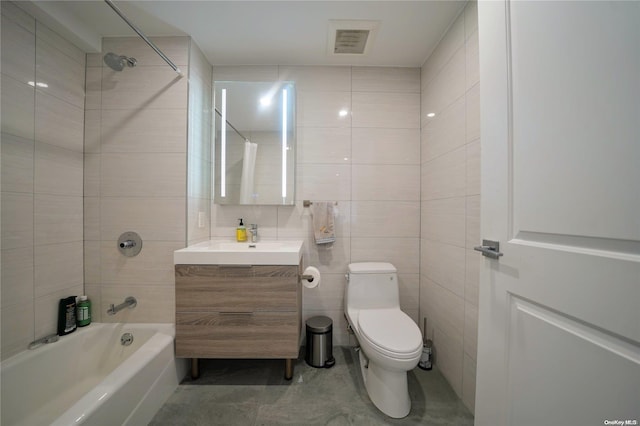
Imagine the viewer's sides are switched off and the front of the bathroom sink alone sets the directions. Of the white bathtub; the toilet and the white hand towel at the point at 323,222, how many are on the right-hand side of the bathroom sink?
1

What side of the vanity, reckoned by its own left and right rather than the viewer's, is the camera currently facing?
front

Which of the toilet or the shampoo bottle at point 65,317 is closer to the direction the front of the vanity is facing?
the toilet

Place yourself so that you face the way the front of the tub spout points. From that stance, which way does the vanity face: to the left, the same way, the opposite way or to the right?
the same way

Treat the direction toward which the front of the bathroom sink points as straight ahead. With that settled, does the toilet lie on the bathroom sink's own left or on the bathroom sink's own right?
on the bathroom sink's own left

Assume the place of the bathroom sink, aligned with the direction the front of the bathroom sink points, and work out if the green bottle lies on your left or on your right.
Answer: on your right

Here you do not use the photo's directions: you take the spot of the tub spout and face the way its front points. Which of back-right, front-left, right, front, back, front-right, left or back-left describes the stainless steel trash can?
left

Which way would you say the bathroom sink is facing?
toward the camera

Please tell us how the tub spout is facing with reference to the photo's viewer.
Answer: facing the viewer and to the left of the viewer

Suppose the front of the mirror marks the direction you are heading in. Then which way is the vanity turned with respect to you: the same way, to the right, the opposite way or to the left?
the same way

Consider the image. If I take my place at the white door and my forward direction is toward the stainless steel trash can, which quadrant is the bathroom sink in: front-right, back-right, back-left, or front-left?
front-left

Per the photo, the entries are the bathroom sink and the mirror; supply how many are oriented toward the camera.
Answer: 2
